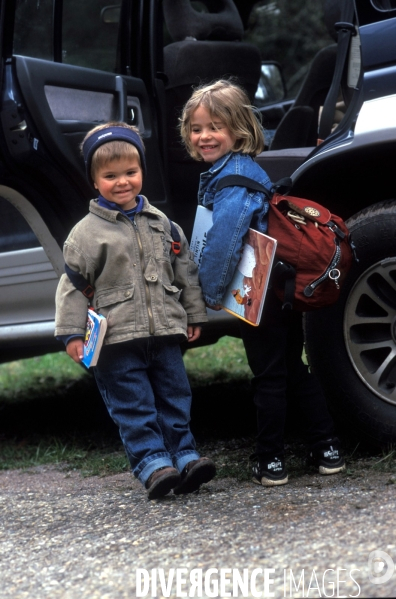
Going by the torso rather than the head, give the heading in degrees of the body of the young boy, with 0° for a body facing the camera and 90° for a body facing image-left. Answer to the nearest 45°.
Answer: approximately 0°
